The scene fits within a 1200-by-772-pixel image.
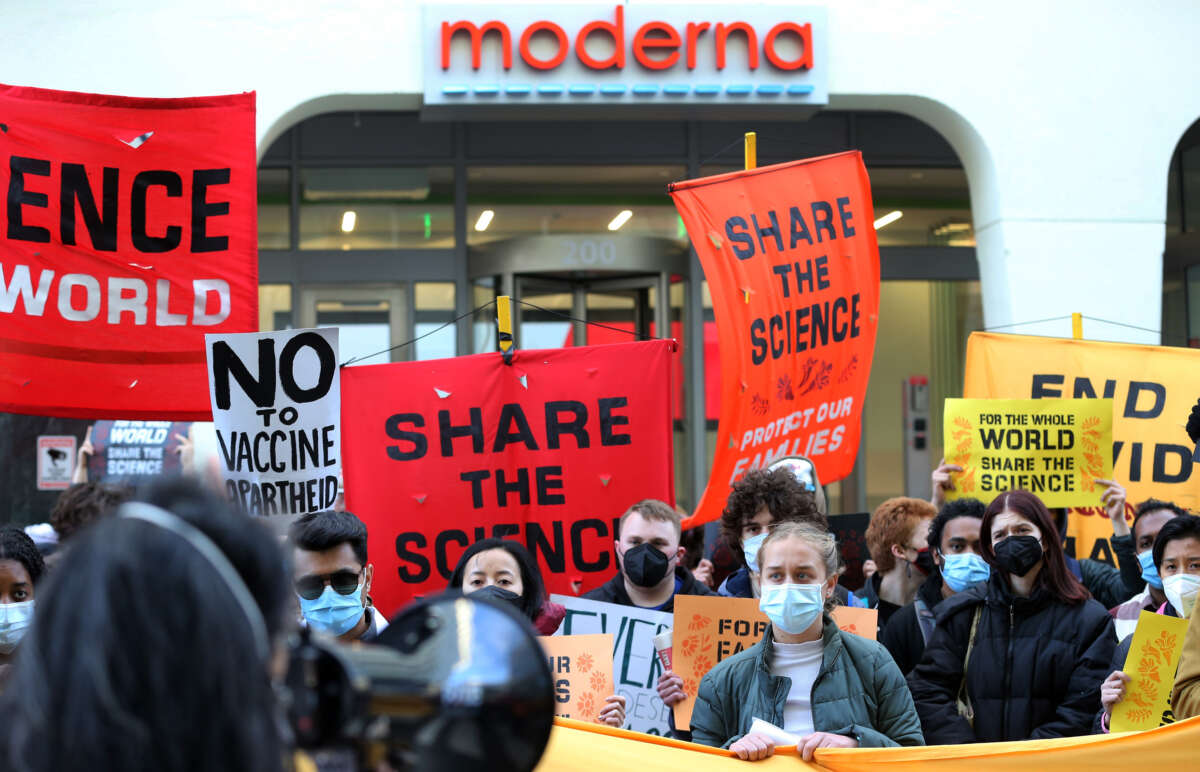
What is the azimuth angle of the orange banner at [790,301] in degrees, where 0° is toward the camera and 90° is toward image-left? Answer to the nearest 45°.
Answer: approximately 0°

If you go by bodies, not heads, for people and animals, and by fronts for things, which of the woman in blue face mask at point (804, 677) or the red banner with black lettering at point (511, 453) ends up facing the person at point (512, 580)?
the red banner with black lettering

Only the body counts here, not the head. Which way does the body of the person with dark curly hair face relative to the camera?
toward the camera

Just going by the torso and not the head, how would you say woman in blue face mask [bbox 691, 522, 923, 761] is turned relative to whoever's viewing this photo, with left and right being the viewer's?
facing the viewer

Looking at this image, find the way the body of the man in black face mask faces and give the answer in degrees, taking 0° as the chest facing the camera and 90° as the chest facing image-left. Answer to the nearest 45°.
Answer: approximately 0°

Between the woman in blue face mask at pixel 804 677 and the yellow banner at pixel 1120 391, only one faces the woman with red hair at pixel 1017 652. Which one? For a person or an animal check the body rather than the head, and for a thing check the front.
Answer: the yellow banner

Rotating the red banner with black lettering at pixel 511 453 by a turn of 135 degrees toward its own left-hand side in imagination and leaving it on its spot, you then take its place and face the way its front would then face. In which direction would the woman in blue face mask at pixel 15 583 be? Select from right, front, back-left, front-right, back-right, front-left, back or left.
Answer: back

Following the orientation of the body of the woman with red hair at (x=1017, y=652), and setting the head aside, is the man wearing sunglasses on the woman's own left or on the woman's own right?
on the woman's own right
